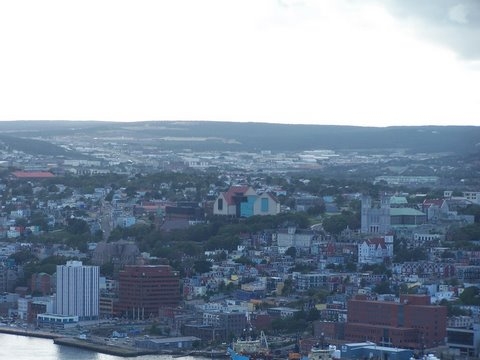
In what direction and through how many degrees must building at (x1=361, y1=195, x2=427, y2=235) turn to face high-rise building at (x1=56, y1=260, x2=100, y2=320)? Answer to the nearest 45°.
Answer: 0° — it already faces it

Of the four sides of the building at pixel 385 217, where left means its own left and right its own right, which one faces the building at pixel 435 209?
back

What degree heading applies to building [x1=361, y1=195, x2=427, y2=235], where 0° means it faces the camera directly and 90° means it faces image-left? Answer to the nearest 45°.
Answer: approximately 45°

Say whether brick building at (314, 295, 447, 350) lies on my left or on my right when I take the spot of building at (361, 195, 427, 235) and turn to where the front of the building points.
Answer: on my left

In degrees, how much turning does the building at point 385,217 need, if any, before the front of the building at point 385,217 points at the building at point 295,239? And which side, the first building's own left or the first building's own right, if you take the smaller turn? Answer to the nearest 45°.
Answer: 0° — it already faces it

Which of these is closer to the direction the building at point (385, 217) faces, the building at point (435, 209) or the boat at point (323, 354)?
the boat

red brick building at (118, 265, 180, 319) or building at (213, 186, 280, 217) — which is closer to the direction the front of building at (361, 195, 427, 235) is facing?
the red brick building
